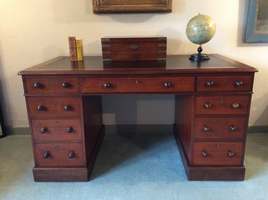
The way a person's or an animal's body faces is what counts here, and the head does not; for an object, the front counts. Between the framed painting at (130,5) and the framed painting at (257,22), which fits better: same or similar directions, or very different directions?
same or similar directions

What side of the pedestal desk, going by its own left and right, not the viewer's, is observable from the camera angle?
front

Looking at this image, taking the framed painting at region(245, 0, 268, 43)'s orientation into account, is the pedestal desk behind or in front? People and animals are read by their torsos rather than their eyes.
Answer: in front

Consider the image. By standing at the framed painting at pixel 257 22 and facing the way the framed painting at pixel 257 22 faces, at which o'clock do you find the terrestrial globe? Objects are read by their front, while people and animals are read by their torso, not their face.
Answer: The terrestrial globe is roughly at 1 o'clock from the framed painting.

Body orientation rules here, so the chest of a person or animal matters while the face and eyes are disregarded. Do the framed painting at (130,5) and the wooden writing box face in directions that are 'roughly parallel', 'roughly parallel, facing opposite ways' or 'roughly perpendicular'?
roughly parallel

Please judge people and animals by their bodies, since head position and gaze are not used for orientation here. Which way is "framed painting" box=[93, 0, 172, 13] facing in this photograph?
toward the camera

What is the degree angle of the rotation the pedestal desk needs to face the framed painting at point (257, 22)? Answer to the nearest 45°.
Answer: approximately 135° to its left

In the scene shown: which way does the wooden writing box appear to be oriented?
toward the camera

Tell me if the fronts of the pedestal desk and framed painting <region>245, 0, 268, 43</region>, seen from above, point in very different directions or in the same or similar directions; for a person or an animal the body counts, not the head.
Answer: same or similar directions

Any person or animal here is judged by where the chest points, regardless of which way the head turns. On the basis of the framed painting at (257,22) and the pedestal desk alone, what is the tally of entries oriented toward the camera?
2

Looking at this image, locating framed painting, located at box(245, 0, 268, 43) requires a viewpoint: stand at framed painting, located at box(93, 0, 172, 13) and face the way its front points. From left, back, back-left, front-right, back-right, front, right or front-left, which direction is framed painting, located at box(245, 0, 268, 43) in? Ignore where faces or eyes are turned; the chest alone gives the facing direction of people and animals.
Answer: left
